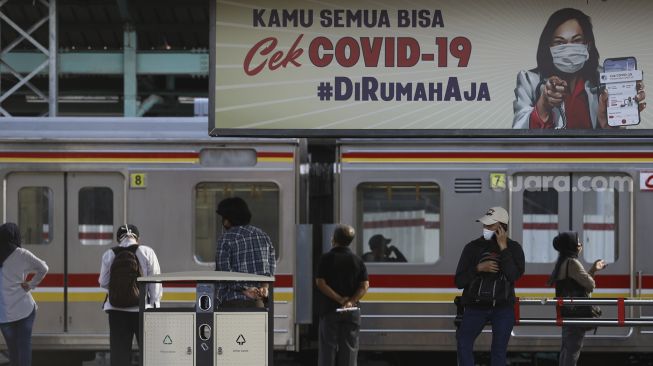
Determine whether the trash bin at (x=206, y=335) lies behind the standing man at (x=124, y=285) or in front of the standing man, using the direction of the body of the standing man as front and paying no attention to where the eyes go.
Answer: behind

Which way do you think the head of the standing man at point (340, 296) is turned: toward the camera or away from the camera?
away from the camera

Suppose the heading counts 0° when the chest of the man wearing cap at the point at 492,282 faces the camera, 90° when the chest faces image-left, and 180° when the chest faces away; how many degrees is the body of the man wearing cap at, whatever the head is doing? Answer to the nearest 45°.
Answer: approximately 0°

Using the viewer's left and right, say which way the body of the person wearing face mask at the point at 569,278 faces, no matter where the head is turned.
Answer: facing to the right of the viewer

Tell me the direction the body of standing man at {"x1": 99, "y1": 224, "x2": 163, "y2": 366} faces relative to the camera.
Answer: away from the camera

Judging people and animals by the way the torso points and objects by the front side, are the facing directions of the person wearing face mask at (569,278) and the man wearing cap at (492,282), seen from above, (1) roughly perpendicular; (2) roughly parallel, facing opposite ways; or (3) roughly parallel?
roughly perpendicular

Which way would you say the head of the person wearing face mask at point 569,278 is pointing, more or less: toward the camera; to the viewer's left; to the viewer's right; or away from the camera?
to the viewer's right

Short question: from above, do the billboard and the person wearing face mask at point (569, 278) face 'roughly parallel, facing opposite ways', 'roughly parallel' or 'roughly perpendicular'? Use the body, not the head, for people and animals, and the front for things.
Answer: roughly perpendicular
